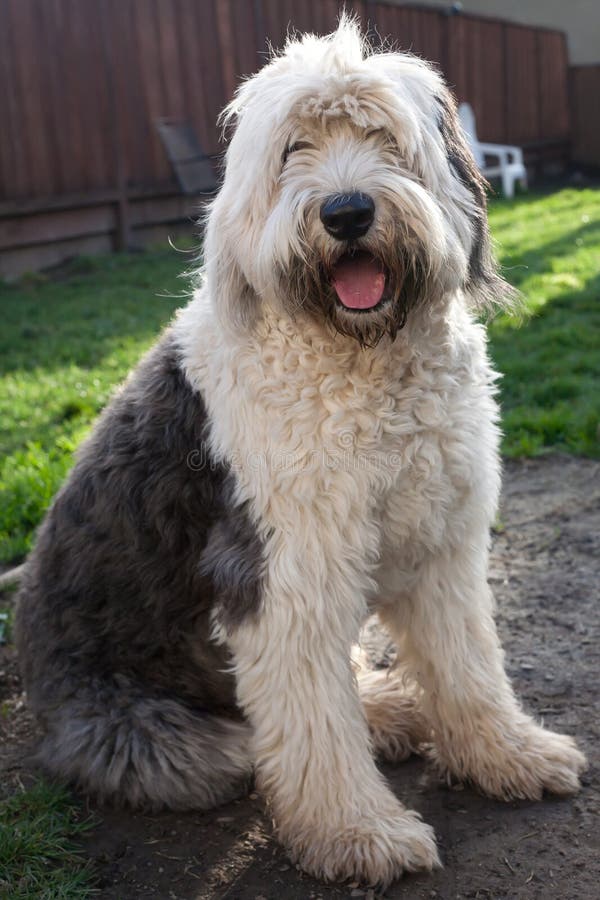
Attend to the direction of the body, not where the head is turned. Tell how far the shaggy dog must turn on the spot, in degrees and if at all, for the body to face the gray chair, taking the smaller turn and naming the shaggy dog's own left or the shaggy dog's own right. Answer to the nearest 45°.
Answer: approximately 135° to the shaggy dog's own left

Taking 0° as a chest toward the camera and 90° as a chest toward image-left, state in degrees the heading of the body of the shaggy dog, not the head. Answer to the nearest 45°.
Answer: approximately 315°

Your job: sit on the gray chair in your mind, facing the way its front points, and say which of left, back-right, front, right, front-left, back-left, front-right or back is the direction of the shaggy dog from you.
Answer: front-right

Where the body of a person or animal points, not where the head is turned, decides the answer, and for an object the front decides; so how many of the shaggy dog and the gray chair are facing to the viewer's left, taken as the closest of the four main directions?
0

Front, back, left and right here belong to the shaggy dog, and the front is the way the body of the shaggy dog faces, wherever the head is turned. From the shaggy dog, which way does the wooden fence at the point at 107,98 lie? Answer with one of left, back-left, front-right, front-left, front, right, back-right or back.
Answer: back-left
